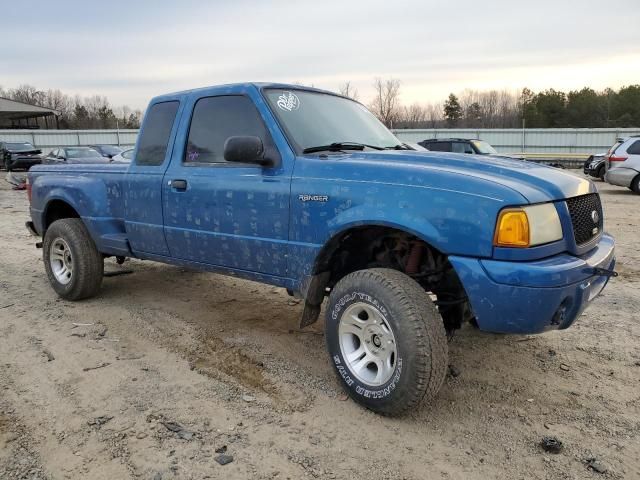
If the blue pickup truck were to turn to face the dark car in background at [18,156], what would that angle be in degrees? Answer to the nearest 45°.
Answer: approximately 180°

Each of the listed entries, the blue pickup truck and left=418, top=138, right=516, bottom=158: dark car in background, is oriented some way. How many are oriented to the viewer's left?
0

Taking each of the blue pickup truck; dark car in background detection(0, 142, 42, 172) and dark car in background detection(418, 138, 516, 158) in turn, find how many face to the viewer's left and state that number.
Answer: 0

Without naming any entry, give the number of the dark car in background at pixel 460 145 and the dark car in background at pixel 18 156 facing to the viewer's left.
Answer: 0

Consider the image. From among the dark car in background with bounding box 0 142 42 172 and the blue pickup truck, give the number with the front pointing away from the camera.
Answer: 0

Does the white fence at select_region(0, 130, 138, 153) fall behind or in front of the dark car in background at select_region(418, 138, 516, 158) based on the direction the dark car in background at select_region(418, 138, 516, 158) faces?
behind

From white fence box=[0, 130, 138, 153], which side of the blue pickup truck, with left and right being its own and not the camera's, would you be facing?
back

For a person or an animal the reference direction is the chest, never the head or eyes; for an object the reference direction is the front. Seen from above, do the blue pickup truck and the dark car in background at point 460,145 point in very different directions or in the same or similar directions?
same or similar directions
